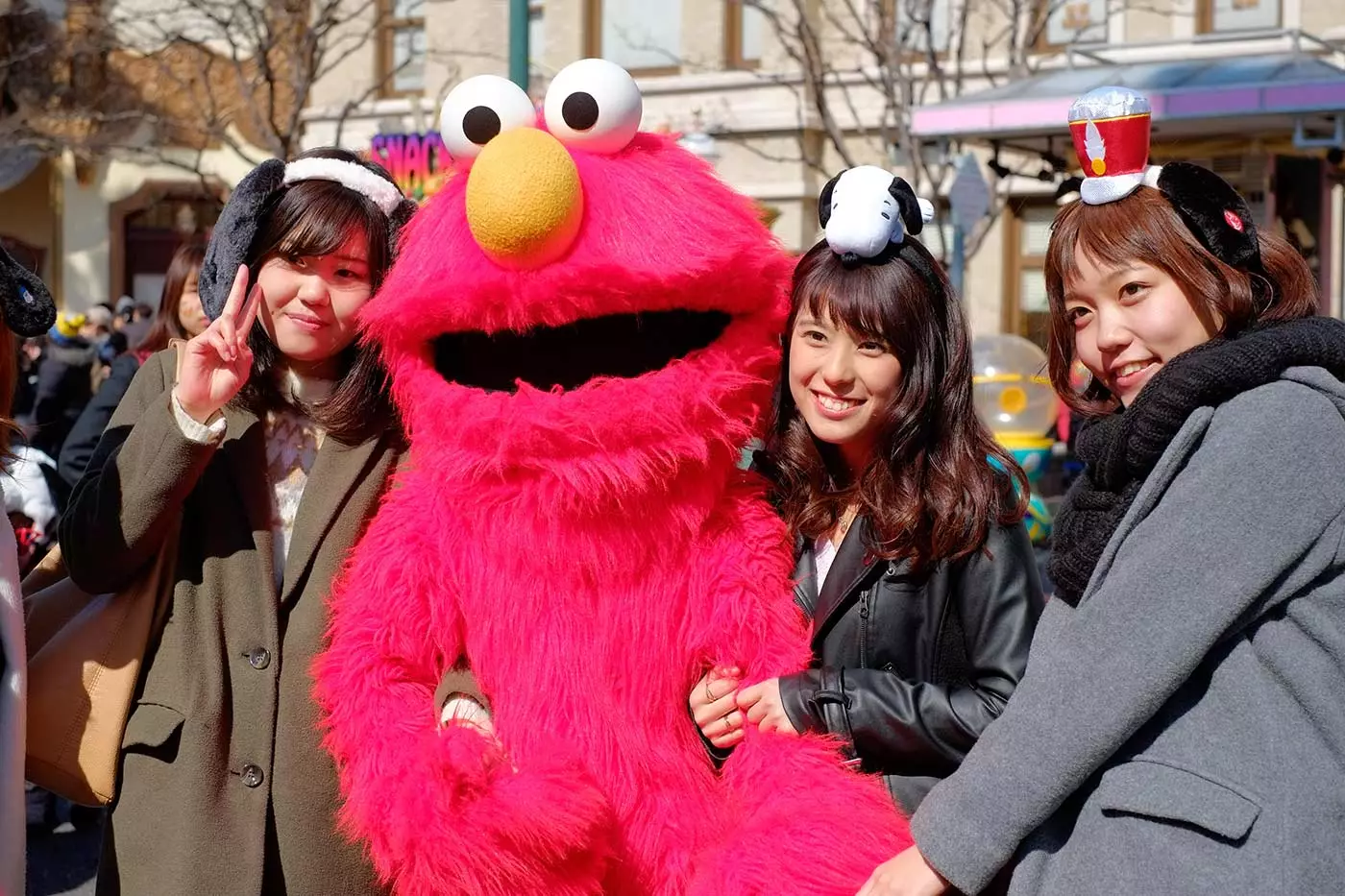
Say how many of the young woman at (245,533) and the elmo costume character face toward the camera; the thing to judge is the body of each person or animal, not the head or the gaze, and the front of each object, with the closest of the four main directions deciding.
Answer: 2

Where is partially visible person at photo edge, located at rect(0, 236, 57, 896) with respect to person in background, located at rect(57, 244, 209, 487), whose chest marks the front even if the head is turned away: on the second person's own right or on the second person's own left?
on the second person's own right

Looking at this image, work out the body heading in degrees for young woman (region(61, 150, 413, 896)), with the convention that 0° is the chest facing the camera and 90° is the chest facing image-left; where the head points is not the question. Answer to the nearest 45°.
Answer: approximately 0°

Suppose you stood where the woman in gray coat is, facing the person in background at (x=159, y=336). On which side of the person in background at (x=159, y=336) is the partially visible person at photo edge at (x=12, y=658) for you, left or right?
left

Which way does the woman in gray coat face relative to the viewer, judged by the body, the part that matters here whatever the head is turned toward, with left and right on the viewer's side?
facing to the left of the viewer

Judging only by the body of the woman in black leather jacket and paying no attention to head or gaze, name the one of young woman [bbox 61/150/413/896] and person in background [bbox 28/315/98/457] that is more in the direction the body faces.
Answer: the young woman

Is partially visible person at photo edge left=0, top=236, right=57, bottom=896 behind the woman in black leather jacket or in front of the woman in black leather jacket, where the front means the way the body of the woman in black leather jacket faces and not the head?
in front

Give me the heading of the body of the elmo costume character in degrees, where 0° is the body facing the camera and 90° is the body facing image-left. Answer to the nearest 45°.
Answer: approximately 0°

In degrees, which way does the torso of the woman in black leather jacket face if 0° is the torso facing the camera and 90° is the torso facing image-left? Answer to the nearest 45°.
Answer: approximately 45°

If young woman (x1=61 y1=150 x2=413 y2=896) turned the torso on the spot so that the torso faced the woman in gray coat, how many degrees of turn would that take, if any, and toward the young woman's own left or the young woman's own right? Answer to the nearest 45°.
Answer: approximately 45° to the young woman's own left

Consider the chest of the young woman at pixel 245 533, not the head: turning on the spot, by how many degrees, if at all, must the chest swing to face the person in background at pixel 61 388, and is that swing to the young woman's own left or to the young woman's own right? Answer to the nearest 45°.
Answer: approximately 180°

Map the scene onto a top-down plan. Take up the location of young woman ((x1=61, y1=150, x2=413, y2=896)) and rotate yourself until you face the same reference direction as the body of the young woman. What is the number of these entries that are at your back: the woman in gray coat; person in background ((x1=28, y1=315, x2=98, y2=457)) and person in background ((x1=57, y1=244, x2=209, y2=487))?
2

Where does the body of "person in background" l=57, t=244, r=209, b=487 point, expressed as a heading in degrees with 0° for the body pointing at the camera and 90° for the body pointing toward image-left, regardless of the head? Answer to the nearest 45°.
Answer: approximately 315°
